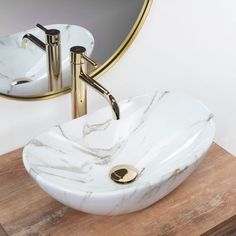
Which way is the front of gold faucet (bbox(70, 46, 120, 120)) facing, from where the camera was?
facing the viewer and to the right of the viewer

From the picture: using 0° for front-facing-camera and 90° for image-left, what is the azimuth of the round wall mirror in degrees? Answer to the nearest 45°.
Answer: approximately 315°

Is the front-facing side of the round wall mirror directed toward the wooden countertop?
yes
